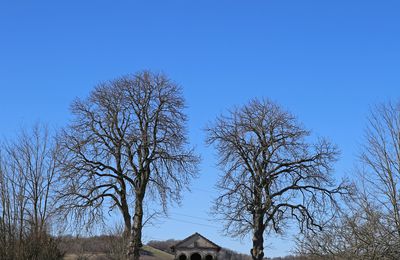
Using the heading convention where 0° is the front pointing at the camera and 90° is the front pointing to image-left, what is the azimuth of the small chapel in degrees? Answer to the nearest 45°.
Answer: approximately 0°
